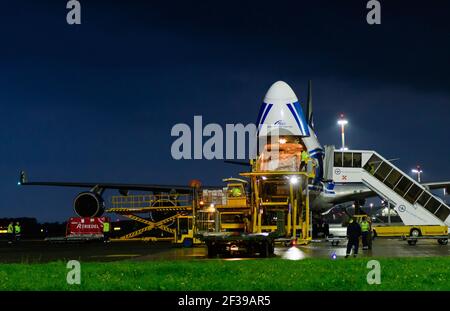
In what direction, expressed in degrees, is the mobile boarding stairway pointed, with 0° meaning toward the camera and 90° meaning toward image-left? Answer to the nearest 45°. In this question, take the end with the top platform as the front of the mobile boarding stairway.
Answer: approximately 90°

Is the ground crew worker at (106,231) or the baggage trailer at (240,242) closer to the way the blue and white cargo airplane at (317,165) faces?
the baggage trailer

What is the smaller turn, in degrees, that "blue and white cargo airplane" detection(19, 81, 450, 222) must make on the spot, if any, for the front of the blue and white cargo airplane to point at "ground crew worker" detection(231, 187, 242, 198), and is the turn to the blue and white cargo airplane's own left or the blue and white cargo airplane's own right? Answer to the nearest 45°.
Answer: approximately 45° to the blue and white cargo airplane's own right

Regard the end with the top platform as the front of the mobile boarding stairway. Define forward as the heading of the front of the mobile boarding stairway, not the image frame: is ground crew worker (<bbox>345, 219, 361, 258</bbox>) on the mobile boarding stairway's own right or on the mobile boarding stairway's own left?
on the mobile boarding stairway's own left

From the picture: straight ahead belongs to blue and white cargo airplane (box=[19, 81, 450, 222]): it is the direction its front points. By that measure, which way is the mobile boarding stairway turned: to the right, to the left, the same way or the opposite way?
to the right

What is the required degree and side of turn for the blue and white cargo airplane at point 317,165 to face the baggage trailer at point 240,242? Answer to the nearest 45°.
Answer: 0° — it already faces it

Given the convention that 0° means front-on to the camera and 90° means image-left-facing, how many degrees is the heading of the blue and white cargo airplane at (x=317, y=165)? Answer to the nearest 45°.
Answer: approximately 0°
